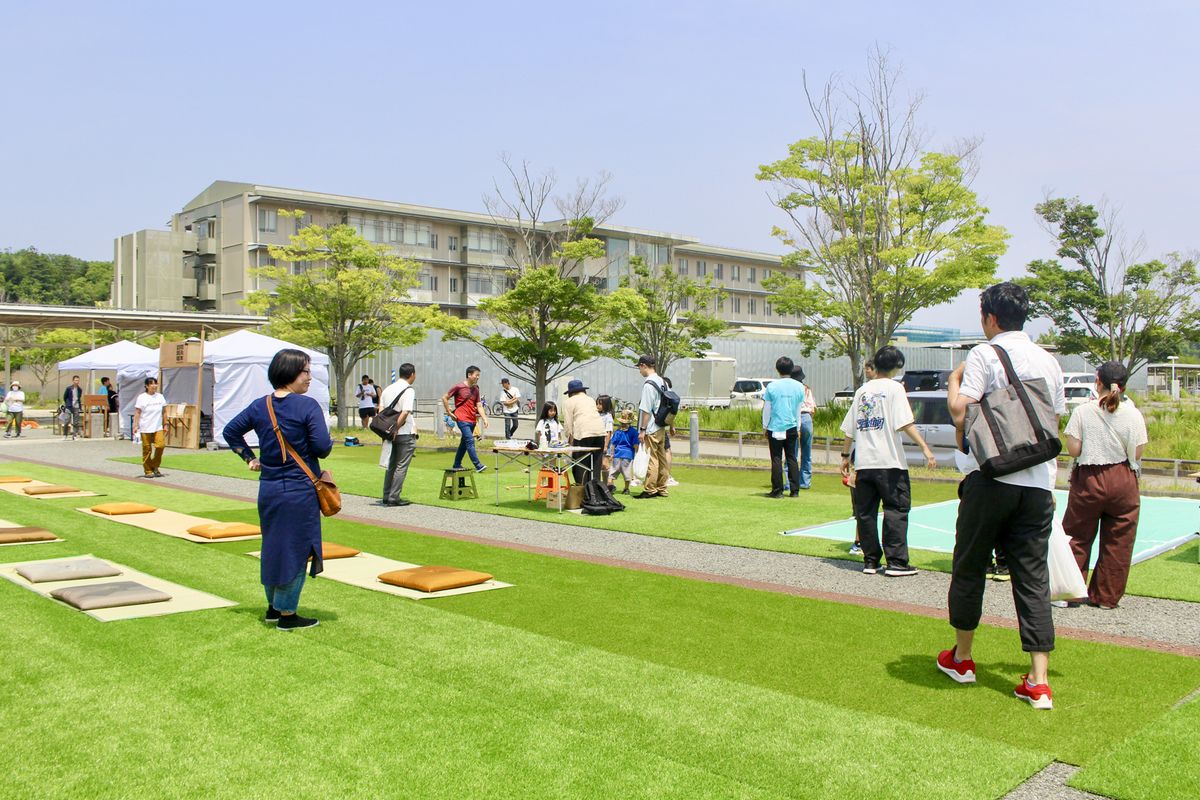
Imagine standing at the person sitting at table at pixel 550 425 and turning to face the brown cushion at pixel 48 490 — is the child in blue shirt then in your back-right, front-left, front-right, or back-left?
back-left

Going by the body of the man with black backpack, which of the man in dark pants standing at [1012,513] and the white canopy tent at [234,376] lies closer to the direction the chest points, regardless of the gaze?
the white canopy tent

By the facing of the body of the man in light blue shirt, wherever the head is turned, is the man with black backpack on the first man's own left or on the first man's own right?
on the first man's own left

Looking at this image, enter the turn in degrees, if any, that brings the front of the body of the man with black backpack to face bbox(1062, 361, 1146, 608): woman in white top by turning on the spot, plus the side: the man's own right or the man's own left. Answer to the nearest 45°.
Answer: approximately 135° to the man's own left

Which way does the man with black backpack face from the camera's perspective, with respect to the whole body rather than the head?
to the viewer's left

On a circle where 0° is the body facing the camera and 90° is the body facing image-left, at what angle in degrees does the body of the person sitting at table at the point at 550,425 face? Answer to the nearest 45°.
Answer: approximately 0°

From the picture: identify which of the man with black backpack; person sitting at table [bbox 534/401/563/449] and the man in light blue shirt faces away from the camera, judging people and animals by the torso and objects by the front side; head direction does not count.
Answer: the man in light blue shirt

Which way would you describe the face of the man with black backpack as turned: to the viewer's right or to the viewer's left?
to the viewer's left

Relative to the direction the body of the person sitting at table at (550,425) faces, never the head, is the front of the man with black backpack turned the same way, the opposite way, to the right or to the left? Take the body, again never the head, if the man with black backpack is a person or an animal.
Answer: to the right

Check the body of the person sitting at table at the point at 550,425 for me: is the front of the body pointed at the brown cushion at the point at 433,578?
yes

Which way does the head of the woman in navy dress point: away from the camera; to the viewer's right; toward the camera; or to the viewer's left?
to the viewer's right

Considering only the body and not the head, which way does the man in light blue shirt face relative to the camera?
away from the camera

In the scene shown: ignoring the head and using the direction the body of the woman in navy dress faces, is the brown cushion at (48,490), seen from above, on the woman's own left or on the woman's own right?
on the woman's own left

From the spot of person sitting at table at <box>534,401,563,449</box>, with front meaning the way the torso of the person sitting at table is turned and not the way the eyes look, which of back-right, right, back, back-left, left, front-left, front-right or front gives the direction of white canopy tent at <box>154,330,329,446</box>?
back-right

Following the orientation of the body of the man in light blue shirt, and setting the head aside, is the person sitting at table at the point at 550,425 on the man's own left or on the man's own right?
on the man's own left
